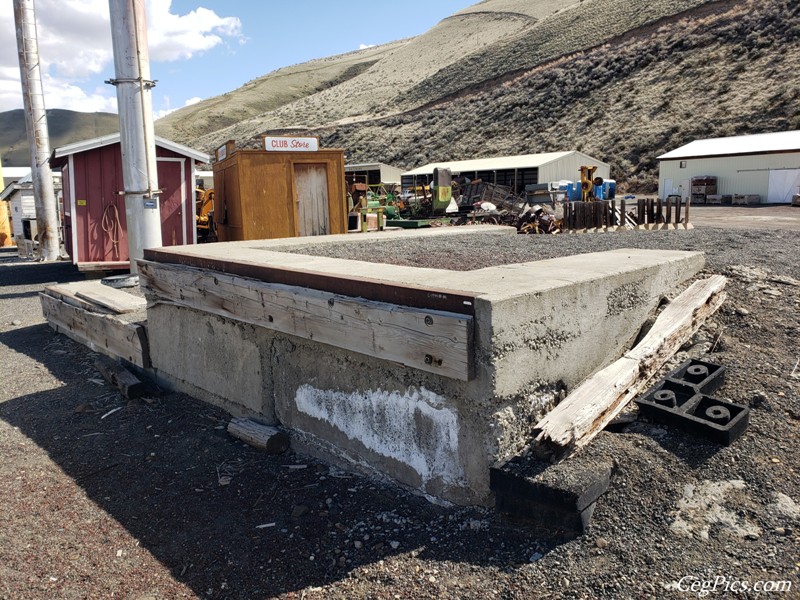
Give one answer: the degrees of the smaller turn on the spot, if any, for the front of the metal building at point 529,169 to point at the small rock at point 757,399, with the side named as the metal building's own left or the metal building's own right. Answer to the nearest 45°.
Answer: approximately 45° to the metal building's own left

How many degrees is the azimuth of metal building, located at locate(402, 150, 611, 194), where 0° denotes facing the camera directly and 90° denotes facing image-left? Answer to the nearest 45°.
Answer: approximately 45°

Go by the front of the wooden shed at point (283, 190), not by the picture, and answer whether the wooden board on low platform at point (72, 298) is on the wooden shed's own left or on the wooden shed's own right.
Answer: on the wooden shed's own right

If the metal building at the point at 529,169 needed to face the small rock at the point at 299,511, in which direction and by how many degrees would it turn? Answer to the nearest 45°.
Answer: approximately 45° to its left

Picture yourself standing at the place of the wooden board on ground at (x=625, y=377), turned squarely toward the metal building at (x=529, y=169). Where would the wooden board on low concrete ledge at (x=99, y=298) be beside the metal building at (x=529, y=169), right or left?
left

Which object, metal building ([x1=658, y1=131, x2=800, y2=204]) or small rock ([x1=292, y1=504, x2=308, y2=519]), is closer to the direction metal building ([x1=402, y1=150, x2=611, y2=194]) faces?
the small rock

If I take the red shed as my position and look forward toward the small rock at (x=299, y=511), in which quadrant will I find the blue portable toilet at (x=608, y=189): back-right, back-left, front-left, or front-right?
back-left

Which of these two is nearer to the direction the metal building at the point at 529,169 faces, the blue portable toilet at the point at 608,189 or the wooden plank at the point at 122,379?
the wooden plank

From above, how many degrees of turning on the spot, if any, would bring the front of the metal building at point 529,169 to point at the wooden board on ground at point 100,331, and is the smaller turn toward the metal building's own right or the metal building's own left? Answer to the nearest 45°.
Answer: approximately 45° to the metal building's own left

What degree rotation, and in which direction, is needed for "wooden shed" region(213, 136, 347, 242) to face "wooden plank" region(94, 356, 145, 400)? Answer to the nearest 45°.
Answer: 0° — it already faces it

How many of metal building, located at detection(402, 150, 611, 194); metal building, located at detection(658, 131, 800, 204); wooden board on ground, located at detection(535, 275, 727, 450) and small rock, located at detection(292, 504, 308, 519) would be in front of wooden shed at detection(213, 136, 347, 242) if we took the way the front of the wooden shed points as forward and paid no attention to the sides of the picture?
2

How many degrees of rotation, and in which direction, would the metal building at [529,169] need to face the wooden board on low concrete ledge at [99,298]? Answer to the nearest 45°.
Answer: approximately 45° to its left
